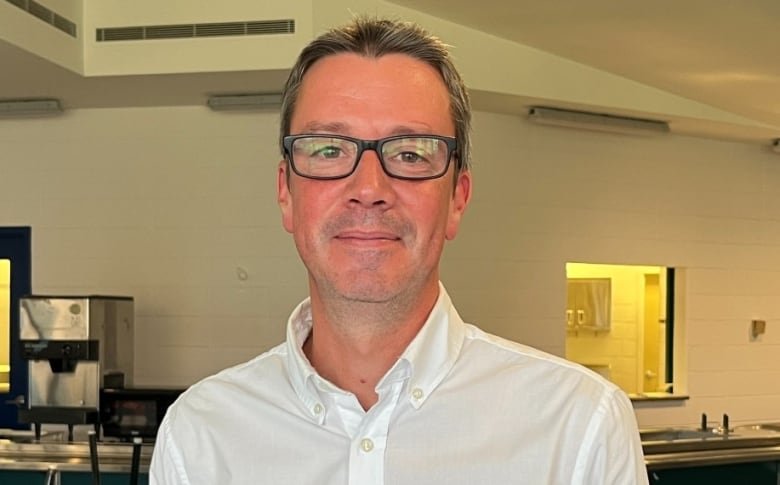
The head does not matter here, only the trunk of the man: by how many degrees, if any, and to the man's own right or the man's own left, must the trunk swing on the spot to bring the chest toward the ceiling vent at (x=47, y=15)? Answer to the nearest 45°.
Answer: approximately 135° to the man's own right

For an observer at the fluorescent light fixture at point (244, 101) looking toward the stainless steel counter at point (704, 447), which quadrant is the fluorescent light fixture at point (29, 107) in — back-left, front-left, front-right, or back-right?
back-right

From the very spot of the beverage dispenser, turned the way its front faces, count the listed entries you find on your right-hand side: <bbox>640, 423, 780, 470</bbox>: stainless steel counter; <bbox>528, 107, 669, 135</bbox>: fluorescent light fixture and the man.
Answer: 0

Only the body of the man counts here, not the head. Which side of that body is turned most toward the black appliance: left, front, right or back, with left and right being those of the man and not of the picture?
back

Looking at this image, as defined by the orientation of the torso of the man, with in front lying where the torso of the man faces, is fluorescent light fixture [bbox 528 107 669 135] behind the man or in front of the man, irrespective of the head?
behind

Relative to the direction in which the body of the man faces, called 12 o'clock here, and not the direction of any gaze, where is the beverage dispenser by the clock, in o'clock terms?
The beverage dispenser is roughly at 5 o'clock from the man.

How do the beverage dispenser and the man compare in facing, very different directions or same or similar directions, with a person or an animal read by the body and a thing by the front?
same or similar directions

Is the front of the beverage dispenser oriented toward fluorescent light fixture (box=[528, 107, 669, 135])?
no

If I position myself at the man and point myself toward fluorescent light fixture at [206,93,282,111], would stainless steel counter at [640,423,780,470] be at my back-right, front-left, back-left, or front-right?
front-right

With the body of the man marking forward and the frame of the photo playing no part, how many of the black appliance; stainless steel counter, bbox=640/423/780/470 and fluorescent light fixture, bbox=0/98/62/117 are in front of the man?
0

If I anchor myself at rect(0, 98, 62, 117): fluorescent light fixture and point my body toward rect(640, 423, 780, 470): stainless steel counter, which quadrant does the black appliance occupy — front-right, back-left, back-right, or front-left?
front-right

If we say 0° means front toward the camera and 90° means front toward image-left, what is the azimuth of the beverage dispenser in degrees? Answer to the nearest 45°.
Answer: approximately 45°

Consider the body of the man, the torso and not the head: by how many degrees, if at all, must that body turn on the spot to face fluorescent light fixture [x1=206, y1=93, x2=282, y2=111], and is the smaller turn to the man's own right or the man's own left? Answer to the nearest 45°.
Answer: approximately 180°

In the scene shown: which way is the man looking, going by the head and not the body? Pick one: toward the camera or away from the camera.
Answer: toward the camera

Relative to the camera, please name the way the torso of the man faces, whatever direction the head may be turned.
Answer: toward the camera

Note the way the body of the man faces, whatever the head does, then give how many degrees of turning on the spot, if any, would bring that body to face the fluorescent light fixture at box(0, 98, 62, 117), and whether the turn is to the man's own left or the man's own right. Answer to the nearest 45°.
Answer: approximately 135° to the man's own right
